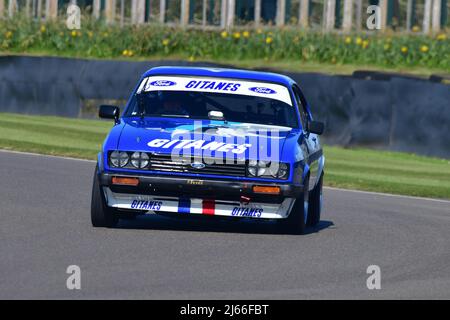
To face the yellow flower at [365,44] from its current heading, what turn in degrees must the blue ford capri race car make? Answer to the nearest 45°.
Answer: approximately 180°

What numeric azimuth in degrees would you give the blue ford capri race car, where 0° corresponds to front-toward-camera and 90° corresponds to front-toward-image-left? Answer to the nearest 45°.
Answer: approximately 0°
